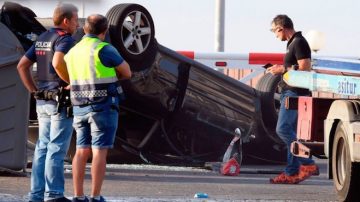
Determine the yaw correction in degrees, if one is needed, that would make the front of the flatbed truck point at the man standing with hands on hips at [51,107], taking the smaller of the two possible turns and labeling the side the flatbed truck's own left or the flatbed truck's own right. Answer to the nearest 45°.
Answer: approximately 135° to the flatbed truck's own right

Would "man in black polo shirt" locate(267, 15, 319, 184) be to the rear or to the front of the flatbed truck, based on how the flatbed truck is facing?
to the rear

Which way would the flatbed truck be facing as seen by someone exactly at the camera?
facing the viewer and to the right of the viewer

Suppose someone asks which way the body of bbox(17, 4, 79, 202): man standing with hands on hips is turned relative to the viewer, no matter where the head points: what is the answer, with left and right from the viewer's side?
facing away from the viewer and to the right of the viewer

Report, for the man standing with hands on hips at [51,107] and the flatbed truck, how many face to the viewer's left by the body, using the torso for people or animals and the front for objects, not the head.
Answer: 0

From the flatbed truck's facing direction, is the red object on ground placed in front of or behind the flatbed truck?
behind

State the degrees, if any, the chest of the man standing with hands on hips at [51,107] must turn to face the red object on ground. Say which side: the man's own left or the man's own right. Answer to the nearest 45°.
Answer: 0° — they already face it

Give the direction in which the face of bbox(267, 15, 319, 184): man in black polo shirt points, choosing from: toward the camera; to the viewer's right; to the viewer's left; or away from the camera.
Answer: to the viewer's left

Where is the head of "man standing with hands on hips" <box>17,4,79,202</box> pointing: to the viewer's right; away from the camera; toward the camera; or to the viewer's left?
to the viewer's right
